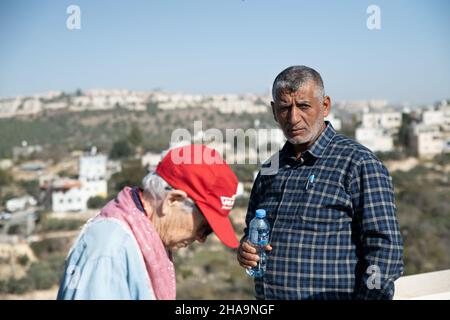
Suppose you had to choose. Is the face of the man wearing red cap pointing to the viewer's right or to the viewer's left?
to the viewer's right

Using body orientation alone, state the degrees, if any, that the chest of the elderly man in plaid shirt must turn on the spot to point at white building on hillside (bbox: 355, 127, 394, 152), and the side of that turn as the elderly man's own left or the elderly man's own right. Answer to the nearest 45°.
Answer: approximately 135° to the elderly man's own right

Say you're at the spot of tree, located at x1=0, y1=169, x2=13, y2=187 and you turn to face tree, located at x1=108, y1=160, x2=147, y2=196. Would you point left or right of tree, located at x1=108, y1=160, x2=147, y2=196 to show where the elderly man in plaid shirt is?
right

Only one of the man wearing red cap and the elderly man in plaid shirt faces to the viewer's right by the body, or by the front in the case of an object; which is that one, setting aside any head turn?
the man wearing red cap

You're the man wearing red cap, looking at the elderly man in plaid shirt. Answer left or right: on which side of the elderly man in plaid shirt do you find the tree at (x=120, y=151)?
left

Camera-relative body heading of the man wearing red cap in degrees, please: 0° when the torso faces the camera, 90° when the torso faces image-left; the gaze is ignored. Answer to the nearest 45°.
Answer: approximately 270°

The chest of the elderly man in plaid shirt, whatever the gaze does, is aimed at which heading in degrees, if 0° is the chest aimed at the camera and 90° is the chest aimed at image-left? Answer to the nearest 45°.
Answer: approximately 45°

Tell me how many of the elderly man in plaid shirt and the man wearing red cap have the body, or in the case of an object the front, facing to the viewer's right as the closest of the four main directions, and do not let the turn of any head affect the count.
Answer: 1

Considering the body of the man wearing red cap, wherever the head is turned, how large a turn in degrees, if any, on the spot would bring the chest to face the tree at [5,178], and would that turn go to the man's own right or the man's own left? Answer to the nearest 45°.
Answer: approximately 90° to the man's own left

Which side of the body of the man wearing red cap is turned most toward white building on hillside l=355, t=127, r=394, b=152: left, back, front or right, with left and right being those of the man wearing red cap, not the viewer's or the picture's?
left

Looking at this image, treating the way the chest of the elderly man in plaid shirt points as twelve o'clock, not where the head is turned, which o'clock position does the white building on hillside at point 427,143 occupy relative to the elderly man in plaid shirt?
The white building on hillside is roughly at 5 o'clock from the elderly man in plaid shirt.

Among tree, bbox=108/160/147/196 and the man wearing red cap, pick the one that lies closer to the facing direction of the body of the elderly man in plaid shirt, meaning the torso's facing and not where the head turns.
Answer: the man wearing red cap

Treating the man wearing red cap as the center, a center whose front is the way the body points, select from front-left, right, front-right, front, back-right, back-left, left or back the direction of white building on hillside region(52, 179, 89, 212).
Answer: left
